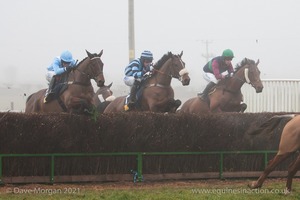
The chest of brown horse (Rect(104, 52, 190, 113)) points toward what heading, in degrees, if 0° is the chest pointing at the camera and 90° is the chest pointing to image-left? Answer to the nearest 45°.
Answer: approximately 315°

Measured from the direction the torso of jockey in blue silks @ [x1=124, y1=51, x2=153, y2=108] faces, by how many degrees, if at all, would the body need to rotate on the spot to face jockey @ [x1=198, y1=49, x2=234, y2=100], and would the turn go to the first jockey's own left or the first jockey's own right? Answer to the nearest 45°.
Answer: approximately 45° to the first jockey's own left

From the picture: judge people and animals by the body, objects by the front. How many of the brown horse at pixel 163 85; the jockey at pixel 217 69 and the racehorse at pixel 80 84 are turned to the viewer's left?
0

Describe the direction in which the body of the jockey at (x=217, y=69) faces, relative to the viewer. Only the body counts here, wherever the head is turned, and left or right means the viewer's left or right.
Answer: facing the viewer and to the right of the viewer

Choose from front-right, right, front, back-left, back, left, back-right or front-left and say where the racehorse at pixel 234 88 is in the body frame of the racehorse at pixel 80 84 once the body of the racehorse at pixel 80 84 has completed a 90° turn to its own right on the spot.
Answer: back-left

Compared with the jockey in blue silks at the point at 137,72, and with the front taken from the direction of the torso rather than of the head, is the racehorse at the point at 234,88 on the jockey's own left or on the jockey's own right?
on the jockey's own left

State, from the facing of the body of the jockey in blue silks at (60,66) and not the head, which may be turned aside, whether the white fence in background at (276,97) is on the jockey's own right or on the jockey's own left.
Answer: on the jockey's own left

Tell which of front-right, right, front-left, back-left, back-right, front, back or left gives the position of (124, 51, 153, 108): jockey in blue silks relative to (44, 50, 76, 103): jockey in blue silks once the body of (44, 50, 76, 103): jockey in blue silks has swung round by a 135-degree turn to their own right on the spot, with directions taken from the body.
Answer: back
